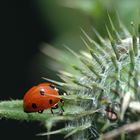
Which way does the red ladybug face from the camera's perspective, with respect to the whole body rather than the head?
to the viewer's right
